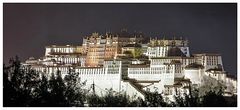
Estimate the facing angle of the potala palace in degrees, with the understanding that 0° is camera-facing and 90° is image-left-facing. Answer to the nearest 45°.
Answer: approximately 0°
